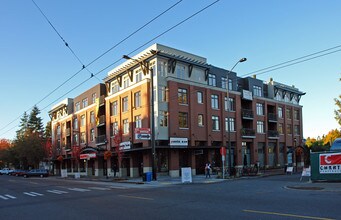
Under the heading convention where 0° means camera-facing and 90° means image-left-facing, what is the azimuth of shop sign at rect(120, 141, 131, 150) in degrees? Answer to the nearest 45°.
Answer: approximately 45°

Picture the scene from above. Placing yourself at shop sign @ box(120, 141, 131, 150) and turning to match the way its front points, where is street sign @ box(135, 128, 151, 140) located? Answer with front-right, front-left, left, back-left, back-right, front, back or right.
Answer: front-left

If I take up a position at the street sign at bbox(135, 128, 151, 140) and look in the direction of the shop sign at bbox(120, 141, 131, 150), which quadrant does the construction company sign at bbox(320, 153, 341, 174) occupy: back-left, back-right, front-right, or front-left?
back-right

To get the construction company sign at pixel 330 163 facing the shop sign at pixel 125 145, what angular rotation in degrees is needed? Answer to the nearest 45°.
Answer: approximately 135° to its right

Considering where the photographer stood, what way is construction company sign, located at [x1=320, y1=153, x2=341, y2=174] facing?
facing the viewer

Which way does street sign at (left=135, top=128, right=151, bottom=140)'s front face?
toward the camera

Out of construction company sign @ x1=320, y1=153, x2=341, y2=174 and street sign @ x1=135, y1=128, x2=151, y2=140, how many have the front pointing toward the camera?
2
